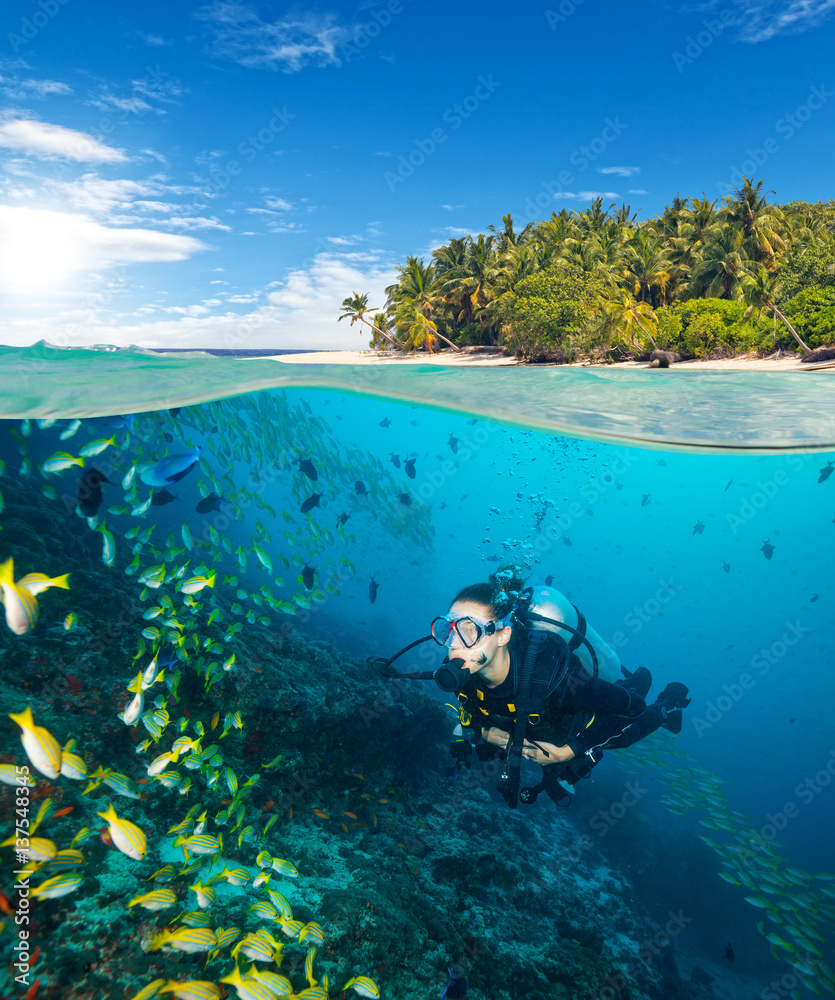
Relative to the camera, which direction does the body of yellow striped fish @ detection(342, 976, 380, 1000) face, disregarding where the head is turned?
to the viewer's right

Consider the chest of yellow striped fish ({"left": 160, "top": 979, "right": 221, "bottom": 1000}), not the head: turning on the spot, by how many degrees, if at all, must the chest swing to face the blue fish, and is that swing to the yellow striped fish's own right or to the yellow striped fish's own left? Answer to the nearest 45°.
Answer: approximately 90° to the yellow striped fish's own left

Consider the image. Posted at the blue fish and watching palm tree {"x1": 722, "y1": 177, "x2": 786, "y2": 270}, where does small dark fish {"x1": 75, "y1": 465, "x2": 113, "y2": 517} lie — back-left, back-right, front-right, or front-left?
back-left

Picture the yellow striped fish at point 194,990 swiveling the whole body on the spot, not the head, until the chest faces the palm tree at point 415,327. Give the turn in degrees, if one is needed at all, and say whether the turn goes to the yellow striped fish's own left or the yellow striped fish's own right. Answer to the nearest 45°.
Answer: approximately 45° to the yellow striped fish's own left

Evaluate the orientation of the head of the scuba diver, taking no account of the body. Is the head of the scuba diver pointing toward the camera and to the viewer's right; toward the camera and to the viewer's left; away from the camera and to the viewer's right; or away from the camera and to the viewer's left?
toward the camera and to the viewer's left

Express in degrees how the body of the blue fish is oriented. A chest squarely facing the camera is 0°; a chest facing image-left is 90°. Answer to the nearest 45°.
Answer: approximately 90°

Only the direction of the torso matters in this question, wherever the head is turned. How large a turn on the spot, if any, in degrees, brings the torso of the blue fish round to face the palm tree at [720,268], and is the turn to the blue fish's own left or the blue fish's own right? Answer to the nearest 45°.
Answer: approximately 135° to the blue fish's own right

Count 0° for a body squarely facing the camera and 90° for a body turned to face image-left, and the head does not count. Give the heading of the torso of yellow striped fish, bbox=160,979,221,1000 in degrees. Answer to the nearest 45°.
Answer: approximately 270°
